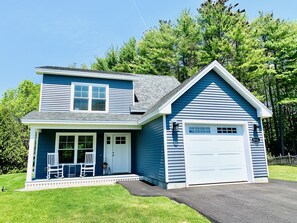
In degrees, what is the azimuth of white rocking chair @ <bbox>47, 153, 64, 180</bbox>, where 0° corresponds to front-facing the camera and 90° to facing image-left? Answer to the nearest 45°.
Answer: approximately 315°
